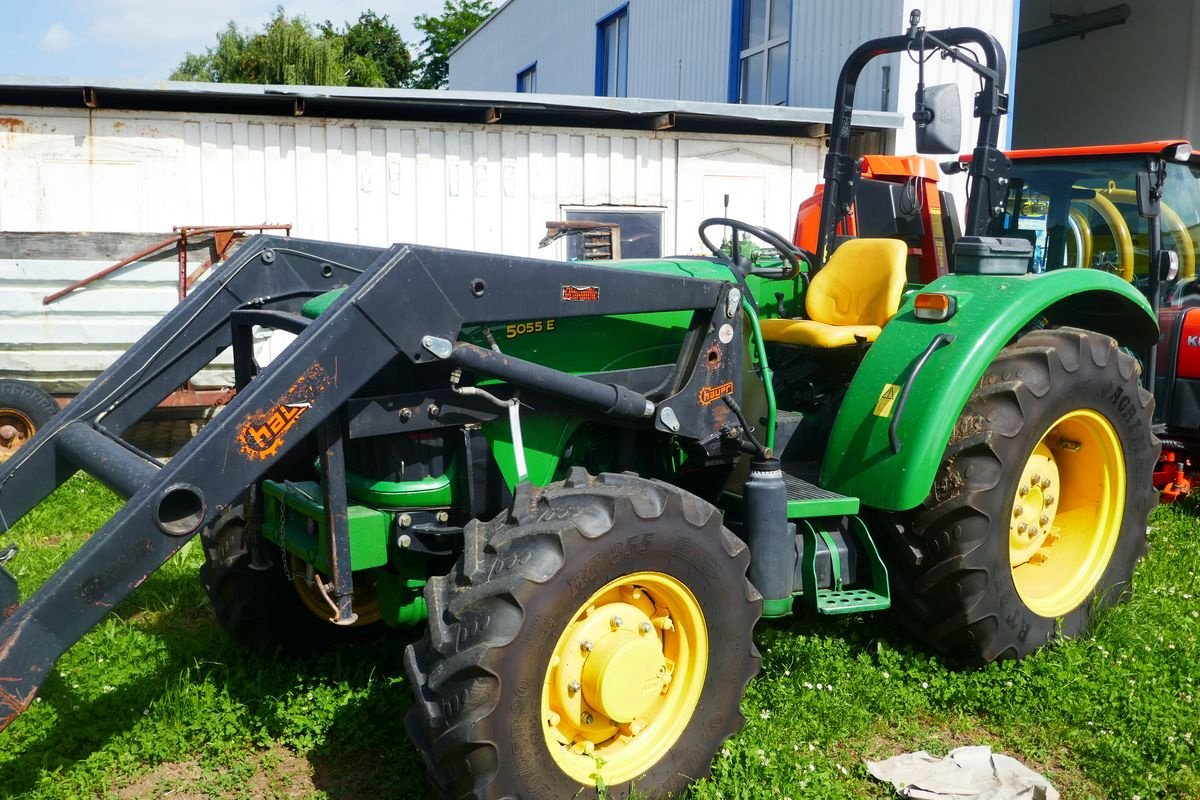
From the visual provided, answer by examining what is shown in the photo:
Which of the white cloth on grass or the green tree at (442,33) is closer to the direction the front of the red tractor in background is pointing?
the white cloth on grass

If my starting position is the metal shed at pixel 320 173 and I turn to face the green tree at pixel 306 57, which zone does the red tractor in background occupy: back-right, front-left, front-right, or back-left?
back-right

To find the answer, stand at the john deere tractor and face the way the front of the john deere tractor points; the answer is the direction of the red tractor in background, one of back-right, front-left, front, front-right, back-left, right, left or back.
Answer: back

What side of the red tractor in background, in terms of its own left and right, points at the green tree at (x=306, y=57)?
back

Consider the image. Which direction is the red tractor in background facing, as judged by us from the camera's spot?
facing the viewer and to the right of the viewer

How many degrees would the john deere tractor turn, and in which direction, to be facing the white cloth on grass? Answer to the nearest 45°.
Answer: approximately 135° to its left

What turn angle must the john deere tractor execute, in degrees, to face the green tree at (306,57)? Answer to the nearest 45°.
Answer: approximately 135° to its right

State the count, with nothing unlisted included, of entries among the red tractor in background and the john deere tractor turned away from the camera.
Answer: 0

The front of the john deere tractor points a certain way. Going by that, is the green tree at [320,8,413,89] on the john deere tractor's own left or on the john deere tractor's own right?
on the john deere tractor's own right

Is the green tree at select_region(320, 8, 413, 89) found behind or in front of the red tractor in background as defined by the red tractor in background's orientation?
behind
